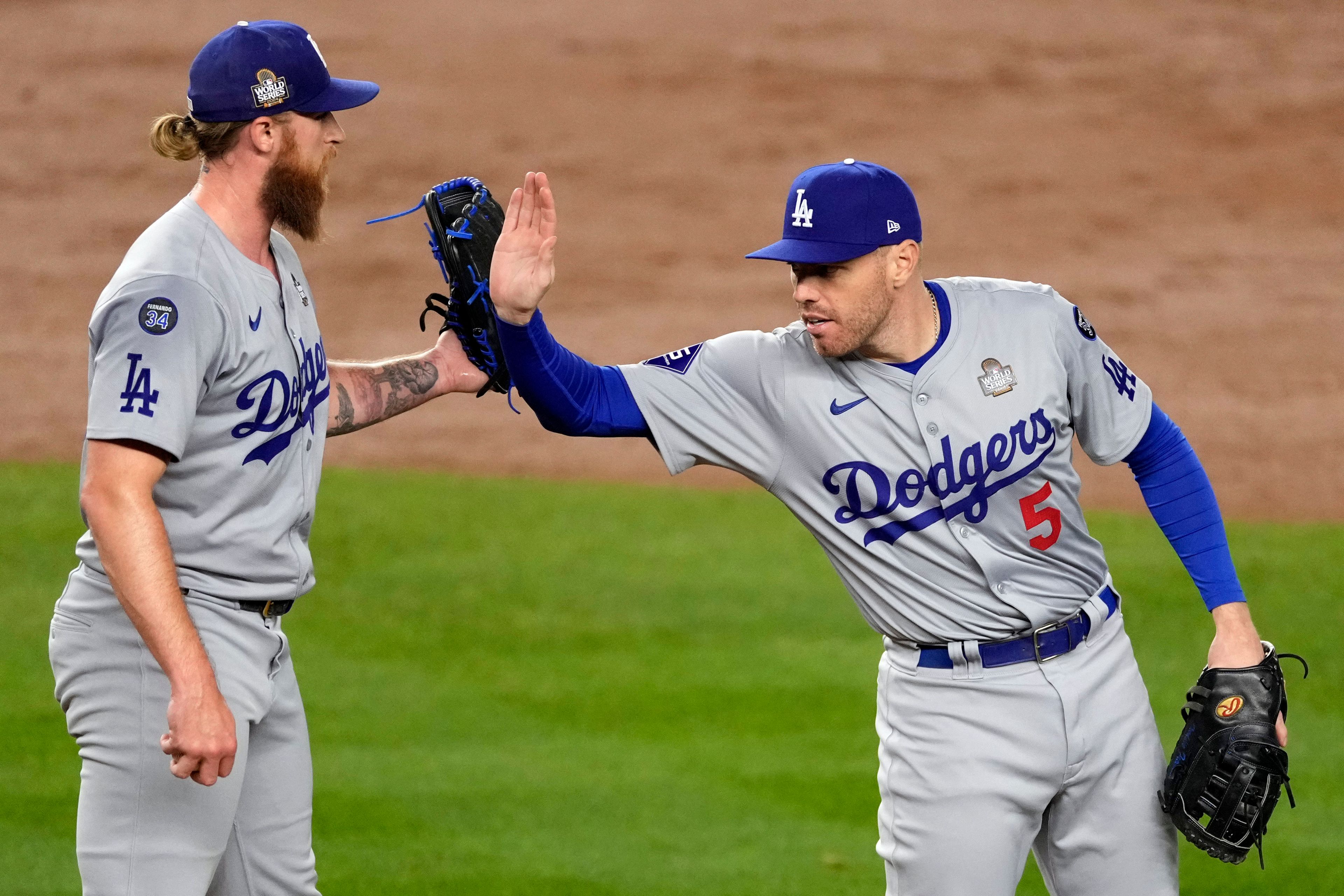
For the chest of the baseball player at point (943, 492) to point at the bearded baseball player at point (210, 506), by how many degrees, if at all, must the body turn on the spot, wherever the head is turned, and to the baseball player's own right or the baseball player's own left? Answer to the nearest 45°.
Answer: approximately 90° to the baseball player's own right

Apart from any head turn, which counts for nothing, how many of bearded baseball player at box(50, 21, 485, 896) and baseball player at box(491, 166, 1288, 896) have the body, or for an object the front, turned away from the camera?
0

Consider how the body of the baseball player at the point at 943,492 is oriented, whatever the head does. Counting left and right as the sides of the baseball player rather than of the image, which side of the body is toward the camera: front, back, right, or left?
front

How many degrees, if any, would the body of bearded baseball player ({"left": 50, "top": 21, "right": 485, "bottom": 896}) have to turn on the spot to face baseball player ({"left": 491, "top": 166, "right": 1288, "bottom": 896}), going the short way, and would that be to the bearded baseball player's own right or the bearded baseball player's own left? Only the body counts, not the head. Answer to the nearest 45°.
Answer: approximately 45° to the bearded baseball player's own left

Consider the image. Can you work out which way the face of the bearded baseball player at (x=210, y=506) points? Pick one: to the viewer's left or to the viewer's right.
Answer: to the viewer's right
